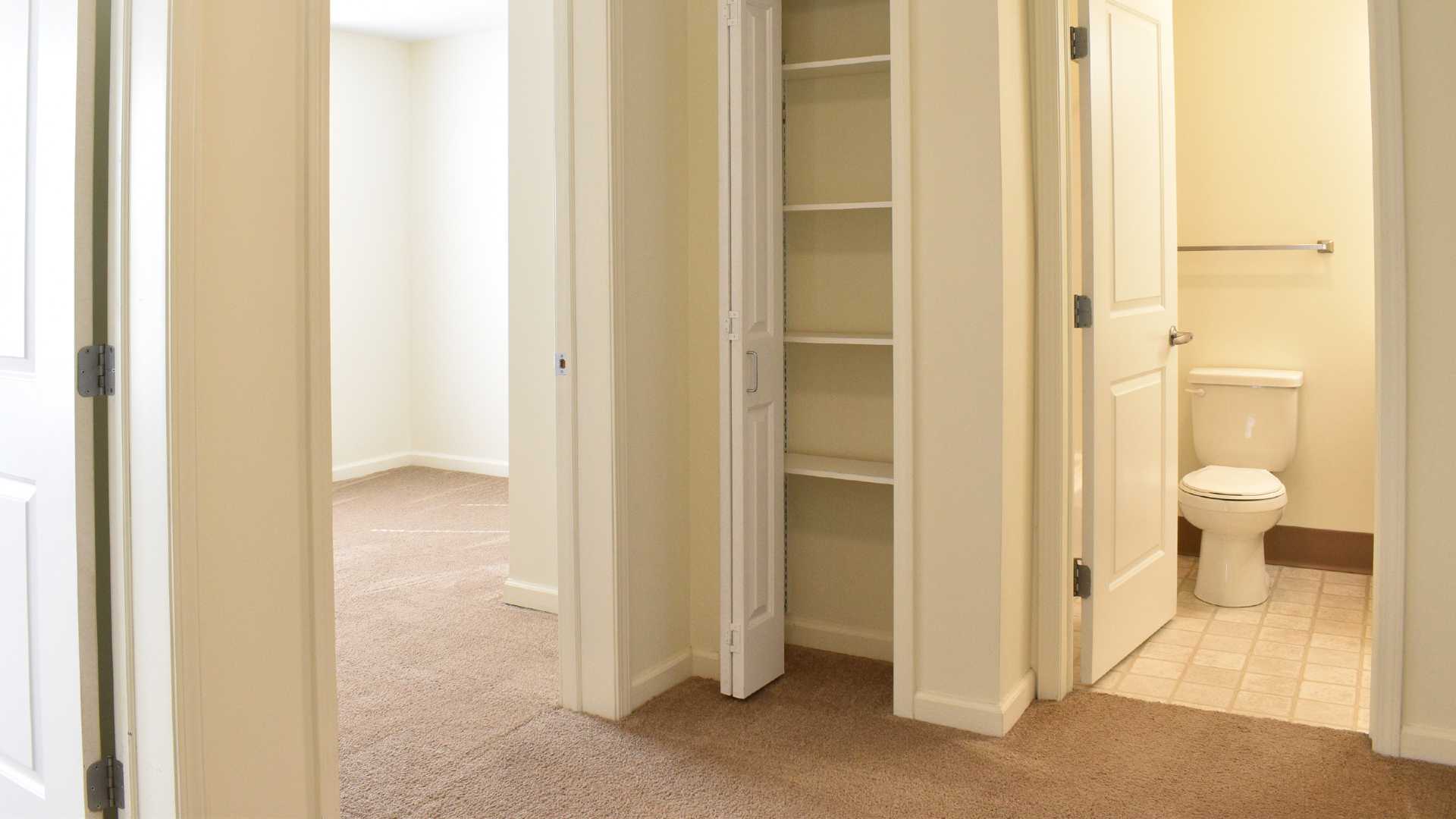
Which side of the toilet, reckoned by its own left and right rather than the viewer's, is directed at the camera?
front

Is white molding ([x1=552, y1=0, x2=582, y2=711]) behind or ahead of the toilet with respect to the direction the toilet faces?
ahead

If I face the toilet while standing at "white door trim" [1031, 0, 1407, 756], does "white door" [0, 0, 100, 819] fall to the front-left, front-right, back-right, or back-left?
back-left

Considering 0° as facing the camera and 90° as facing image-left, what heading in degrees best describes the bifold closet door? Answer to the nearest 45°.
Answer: approximately 315°

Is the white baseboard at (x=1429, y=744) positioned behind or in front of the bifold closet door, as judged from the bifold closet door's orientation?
in front

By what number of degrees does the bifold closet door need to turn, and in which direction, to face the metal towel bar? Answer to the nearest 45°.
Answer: approximately 90° to its left

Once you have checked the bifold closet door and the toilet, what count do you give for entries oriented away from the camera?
0
